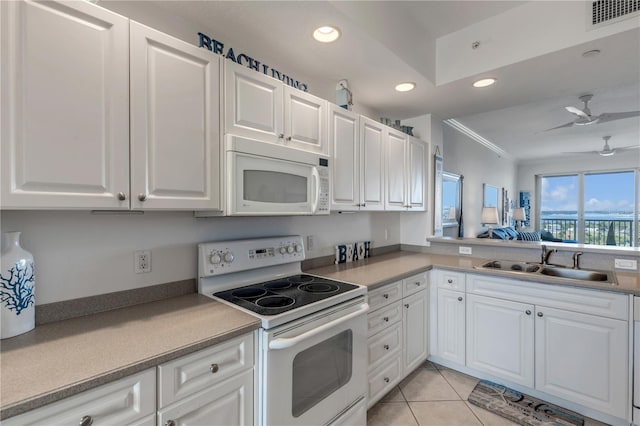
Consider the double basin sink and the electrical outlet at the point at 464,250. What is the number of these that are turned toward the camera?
2

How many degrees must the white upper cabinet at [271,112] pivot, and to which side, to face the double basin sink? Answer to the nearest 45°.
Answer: approximately 45° to its left

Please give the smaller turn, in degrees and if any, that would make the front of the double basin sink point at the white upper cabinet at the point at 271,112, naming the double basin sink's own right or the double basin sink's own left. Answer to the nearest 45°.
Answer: approximately 45° to the double basin sink's own right

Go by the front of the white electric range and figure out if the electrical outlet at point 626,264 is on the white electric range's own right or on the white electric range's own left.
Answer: on the white electric range's own left

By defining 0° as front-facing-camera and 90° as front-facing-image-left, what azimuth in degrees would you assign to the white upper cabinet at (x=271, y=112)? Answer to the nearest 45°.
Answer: approximately 315°

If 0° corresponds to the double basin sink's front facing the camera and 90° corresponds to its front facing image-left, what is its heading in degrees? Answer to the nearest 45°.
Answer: approximately 0°
